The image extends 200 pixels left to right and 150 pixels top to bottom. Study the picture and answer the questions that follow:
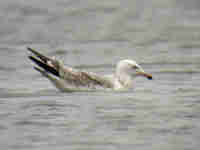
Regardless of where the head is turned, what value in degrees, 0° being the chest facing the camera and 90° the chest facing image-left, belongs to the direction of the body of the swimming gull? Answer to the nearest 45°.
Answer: approximately 270°

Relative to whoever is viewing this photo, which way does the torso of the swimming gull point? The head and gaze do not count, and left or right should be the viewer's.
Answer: facing to the right of the viewer
